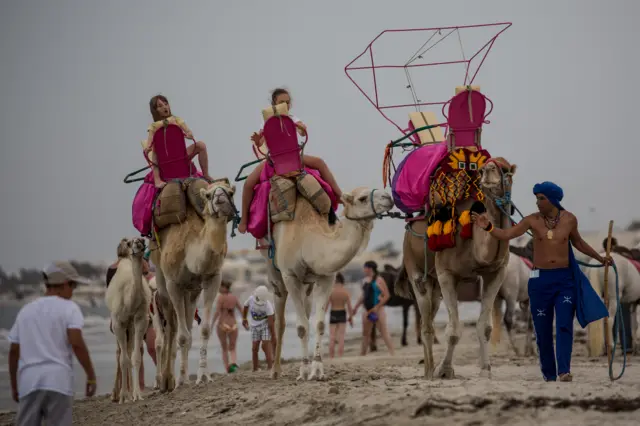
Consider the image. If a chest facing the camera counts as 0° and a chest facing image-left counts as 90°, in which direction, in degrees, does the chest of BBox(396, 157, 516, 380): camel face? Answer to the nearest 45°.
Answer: approximately 315°

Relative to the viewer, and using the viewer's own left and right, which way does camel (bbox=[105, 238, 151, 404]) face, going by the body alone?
facing the viewer

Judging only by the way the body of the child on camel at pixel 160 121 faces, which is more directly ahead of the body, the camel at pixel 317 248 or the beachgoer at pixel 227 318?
the camel

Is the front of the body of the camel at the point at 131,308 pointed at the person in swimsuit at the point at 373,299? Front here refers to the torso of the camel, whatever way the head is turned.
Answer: no

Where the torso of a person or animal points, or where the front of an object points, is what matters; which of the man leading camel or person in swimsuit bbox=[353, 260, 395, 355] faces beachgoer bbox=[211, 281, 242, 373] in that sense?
the person in swimsuit

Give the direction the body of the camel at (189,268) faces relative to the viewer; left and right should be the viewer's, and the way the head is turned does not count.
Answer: facing the viewer and to the right of the viewer

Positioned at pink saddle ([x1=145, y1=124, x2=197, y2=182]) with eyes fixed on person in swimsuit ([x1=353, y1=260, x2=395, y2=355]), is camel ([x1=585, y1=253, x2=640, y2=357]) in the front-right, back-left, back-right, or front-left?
front-right

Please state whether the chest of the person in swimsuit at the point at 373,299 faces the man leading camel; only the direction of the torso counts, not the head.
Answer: no

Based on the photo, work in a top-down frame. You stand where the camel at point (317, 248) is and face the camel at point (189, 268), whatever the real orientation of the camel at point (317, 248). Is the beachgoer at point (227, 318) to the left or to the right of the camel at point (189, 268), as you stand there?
right

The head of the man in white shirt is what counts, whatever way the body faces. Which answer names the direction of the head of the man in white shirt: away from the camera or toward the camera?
away from the camera

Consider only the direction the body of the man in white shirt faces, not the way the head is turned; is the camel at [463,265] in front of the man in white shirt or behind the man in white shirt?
in front

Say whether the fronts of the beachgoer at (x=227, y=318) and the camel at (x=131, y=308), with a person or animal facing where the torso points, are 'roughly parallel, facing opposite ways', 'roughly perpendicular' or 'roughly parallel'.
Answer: roughly parallel, facing opposite ways
